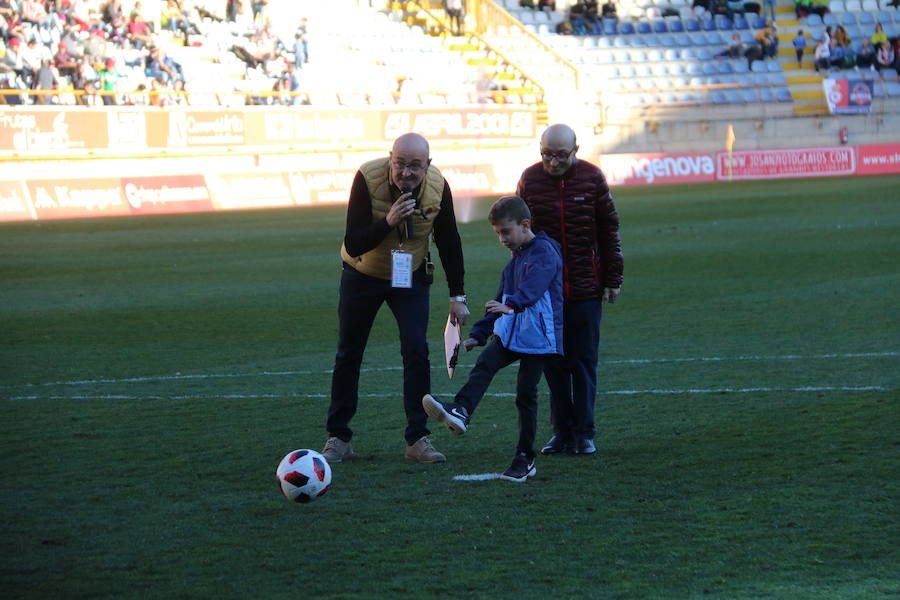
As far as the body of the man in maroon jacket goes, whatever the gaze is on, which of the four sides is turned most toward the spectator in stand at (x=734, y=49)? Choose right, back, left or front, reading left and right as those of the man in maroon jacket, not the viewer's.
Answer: back

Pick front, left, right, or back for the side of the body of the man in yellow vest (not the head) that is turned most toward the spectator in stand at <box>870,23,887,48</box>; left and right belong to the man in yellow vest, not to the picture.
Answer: back

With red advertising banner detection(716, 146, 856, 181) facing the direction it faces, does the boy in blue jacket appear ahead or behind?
ahead

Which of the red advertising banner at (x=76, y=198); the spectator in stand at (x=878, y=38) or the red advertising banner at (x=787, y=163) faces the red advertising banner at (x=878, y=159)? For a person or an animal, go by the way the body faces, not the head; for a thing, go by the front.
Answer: the spectator in stand

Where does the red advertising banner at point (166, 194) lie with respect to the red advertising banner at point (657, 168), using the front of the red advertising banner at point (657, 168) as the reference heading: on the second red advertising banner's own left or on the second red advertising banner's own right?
on the second red advertising banner's own right

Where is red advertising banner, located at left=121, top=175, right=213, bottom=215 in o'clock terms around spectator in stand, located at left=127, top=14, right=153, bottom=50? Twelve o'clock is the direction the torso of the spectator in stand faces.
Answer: The red advertising banner is roughly at 12 o'clock from the spectator in stand.

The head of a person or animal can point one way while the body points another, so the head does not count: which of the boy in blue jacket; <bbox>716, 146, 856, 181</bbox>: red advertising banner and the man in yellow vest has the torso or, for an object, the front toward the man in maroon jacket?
the red advertising banner

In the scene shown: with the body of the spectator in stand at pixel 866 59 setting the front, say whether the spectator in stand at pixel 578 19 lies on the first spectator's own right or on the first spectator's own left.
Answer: on the first spectator's own right

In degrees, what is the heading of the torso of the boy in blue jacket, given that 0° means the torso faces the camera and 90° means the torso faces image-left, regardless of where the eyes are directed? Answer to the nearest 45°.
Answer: approximately 45°
